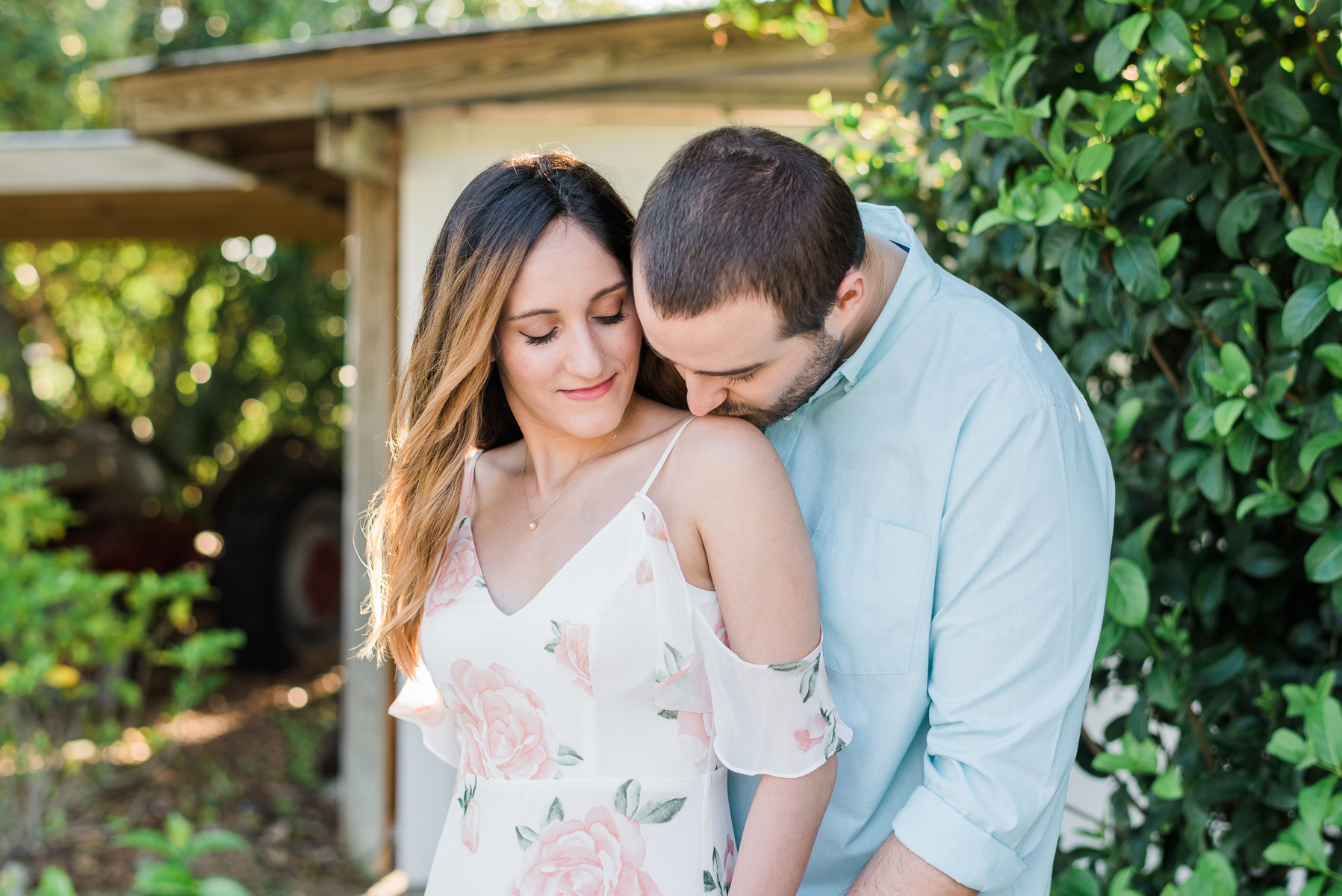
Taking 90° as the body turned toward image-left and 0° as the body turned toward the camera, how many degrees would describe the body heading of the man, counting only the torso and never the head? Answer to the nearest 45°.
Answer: approximately 45°

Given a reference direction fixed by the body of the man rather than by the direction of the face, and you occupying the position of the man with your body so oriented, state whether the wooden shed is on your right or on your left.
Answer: on your right

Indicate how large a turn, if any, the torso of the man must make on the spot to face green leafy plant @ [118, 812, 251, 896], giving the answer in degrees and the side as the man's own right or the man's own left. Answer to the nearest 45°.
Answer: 0° — they already face it
